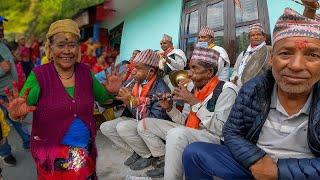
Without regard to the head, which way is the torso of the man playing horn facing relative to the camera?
to the viewer's left

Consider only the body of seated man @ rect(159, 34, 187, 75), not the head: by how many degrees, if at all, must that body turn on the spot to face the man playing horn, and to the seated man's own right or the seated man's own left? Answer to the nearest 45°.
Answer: approximately 45° to the seated man's own left

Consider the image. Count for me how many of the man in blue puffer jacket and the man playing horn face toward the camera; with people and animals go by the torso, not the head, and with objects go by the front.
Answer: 1

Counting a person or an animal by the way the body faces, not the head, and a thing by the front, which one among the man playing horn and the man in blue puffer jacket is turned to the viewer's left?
the man playing horn

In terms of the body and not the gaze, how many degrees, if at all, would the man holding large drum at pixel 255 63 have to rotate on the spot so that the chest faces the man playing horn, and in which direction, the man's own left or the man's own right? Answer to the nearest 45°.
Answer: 0° — they already face them

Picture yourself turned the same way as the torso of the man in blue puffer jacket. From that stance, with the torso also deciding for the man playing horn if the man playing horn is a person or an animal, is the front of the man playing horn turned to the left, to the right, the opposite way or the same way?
to the right

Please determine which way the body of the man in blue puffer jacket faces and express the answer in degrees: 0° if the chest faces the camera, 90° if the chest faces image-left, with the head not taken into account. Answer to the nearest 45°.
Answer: approximately 0°

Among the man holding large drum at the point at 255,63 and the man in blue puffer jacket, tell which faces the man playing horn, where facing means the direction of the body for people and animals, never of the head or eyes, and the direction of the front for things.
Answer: the man holding large drum

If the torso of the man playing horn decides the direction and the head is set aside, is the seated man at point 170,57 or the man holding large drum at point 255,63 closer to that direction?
the seated man

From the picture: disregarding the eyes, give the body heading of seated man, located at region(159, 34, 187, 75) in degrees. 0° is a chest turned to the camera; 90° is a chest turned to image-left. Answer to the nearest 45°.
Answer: approximately 45°
